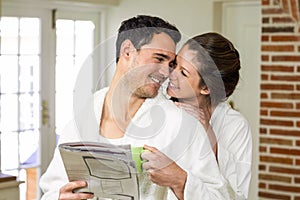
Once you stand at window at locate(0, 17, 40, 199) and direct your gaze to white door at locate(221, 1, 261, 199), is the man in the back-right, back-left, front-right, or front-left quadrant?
front-right

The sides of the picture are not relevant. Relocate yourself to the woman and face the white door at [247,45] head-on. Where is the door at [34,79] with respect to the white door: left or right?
left

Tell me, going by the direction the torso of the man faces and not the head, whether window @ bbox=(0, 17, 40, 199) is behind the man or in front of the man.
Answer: behind

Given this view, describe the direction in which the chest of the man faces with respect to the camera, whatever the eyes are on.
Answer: toward the camera

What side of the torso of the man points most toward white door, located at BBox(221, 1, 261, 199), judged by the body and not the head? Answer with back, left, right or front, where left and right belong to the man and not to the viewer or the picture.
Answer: back

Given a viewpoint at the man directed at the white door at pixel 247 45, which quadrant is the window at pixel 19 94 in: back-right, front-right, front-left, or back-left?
front-left

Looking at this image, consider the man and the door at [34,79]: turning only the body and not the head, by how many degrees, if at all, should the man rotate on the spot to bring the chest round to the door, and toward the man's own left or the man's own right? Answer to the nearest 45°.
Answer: approximately 180°
